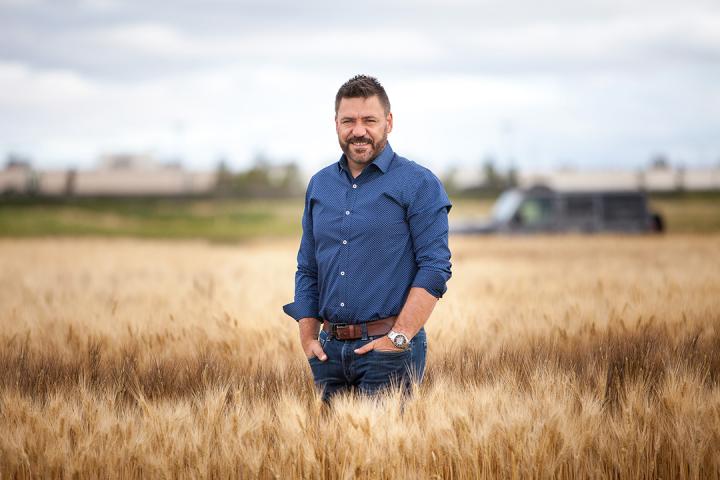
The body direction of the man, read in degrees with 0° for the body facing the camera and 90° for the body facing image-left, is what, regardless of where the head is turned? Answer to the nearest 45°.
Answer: approximately 45°
